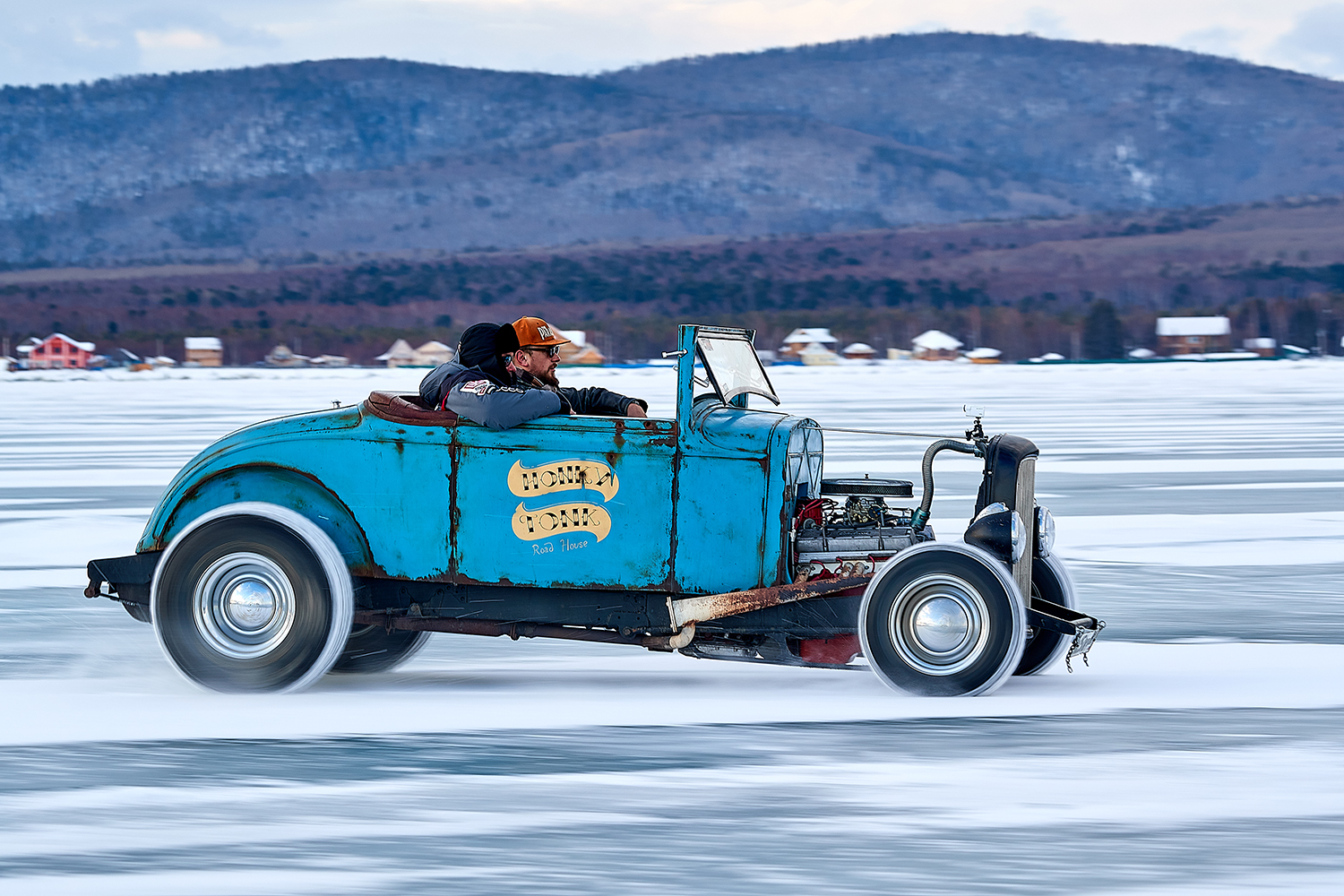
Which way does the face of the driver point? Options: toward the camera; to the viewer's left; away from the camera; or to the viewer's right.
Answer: to the viewer's right

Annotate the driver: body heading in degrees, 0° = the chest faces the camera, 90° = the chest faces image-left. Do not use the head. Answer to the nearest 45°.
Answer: approximately 270°

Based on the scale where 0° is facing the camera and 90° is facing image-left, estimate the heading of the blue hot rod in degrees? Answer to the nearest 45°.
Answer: approximately 270°
